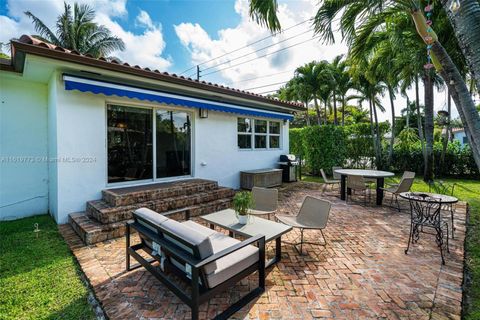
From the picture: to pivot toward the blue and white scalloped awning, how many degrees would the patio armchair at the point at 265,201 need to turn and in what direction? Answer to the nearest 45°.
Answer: approximately 45° to its right

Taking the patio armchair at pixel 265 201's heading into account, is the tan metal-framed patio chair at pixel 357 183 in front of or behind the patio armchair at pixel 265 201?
behind

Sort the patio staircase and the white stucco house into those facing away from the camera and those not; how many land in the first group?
0

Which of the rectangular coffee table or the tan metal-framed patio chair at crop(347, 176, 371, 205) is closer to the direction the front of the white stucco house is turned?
the rectangular coffee table

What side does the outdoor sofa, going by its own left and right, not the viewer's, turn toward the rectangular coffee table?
front

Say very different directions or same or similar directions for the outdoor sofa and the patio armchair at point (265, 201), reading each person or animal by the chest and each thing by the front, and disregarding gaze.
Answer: very different directions

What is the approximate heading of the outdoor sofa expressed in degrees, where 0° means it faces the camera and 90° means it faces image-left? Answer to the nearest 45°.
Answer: approximately 225°

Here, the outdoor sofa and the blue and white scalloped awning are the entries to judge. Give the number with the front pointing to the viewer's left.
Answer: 0

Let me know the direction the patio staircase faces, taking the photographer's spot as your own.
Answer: facing the viewer and to the right of the viewer

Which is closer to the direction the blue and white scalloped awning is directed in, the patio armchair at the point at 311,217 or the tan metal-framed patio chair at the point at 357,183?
the patio armchair

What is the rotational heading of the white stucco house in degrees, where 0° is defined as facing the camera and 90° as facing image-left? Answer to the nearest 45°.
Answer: approximately 315°

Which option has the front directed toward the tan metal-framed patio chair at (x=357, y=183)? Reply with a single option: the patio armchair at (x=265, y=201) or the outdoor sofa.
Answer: the outdoor sofa

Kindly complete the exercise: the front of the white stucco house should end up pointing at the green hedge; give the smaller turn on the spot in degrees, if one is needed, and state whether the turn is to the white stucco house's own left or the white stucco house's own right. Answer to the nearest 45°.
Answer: approximately 45° to the white stucco house's own left

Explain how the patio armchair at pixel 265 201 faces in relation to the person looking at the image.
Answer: facing the viewer and to the left of the viewer

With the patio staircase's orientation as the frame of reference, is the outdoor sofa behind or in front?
in front

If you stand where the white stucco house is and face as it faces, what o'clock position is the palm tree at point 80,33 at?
The palm tree is roughly at 7 o'clock from the white stucco house.
